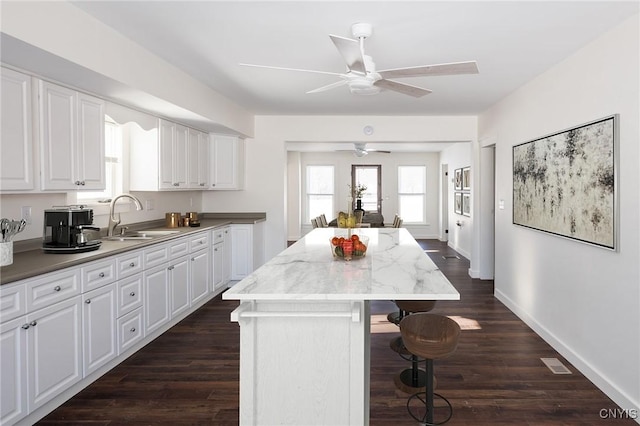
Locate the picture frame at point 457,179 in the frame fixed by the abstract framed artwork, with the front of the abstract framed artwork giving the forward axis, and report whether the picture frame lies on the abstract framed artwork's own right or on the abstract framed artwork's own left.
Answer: on the abstract framed artwork's own right

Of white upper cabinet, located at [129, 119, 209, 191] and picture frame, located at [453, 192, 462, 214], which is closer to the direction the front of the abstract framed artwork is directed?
the white upper cabinet

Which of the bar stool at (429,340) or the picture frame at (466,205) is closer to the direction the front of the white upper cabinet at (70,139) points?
the bar stool

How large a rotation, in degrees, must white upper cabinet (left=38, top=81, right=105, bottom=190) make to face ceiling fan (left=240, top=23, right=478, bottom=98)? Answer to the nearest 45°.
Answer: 0° — it already faces it

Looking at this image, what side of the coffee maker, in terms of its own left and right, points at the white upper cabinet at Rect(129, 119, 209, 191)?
left

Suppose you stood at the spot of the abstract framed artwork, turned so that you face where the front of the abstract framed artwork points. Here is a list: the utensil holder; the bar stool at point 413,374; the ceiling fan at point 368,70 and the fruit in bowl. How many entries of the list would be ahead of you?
4

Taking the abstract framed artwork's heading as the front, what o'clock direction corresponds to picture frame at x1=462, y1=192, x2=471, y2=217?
The picture frame is roughly at 4 o'clock from the abstract framed artwork.

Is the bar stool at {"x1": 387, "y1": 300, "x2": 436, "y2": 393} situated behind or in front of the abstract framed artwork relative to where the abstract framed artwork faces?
in front

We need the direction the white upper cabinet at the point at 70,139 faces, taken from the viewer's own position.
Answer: facing the viewer and to the right of the viewer

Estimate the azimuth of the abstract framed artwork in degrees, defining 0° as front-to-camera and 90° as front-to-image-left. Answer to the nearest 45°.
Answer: approximately 45°
